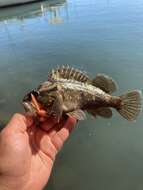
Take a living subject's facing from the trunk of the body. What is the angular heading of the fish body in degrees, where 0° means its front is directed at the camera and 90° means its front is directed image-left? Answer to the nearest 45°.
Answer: approximately 90°
